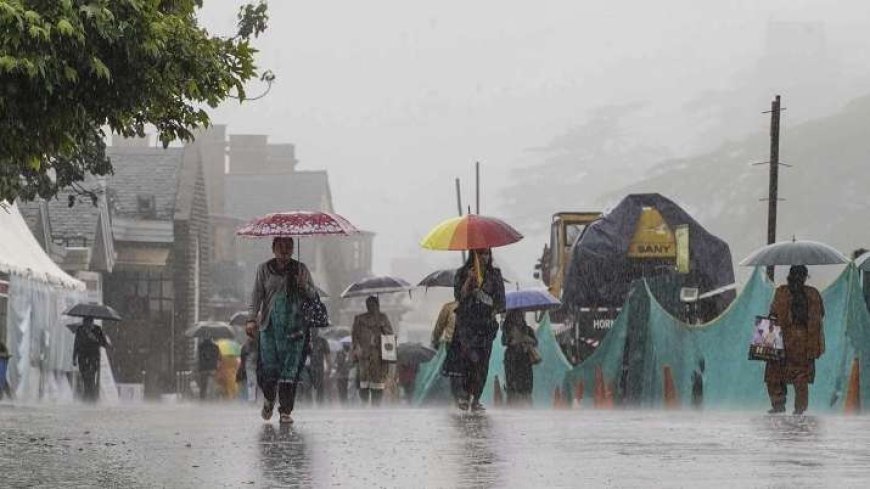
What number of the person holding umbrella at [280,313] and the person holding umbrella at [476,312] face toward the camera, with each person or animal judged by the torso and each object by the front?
2

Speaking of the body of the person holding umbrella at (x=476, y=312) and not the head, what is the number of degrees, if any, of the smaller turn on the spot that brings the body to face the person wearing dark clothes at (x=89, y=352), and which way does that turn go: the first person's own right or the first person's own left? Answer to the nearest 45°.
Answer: approximately 135° to the first person's own right

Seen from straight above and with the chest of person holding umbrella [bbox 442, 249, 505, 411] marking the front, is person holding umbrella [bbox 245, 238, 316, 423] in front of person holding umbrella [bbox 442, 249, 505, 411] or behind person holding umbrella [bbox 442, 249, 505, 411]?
in front

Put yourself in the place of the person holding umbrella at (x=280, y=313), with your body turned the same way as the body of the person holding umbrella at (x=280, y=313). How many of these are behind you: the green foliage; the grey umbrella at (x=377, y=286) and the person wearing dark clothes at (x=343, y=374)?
2

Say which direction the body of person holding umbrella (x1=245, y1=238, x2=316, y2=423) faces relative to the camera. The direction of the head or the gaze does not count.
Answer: toward the camera

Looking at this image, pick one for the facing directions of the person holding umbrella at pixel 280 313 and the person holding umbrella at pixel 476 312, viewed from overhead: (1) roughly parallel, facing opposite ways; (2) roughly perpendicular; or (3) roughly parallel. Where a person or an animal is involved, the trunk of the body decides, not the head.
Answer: roughly parallel

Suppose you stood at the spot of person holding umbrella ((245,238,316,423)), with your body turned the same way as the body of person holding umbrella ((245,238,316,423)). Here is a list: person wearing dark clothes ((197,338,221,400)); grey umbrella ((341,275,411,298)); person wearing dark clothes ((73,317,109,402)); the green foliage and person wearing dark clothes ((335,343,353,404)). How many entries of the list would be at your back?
4

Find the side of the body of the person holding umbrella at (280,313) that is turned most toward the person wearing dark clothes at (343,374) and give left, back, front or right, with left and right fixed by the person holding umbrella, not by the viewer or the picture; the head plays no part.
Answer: back

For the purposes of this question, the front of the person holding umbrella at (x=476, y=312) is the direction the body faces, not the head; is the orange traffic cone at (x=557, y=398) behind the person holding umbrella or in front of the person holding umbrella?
behind

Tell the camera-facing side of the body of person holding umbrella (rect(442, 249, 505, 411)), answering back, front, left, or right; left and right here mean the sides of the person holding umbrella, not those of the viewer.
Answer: front

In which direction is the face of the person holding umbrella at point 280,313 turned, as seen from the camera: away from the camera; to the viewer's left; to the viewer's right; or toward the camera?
toward the camera

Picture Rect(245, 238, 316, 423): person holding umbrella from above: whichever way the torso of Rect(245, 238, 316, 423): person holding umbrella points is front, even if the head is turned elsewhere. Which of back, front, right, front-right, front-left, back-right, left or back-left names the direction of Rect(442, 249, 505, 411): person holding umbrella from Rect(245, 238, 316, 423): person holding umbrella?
back-left

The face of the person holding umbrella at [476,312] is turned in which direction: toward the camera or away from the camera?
toward the camera

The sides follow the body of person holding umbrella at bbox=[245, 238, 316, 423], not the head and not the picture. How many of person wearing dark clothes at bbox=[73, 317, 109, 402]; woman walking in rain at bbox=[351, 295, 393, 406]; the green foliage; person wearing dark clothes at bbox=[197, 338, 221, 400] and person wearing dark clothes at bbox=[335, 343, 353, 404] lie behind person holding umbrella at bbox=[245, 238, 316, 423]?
4
